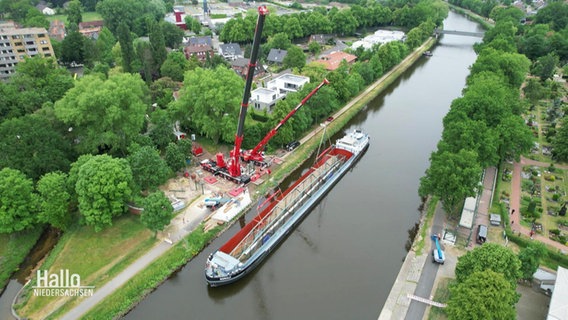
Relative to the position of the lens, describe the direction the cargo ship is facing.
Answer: facing the viewer and to the left of the viewer

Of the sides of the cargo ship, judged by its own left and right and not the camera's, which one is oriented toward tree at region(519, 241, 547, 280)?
left

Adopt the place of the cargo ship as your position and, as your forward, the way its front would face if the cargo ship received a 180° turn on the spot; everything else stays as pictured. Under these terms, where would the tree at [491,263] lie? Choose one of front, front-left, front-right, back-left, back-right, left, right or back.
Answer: right

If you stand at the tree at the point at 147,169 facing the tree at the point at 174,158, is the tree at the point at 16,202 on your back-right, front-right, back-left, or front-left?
back-left

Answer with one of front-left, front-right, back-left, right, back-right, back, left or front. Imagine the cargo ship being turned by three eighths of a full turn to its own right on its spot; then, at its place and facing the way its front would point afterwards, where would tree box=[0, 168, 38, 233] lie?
left

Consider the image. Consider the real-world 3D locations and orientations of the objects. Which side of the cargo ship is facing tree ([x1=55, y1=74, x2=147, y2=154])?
right

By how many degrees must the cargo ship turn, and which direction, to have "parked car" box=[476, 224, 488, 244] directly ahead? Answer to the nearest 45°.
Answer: approximately 135° to its left

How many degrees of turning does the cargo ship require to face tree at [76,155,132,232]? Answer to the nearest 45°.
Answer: approximately 45° to its right

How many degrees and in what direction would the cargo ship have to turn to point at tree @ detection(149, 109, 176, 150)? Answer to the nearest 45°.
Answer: approximately 90° to its right

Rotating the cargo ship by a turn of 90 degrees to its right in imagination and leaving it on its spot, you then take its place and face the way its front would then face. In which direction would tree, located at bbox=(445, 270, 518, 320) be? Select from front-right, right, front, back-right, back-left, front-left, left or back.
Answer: back
